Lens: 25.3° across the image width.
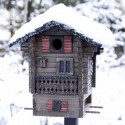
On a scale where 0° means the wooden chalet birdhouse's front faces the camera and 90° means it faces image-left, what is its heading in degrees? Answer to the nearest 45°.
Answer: approximately 0°

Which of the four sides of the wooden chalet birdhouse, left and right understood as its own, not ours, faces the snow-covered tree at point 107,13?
back
